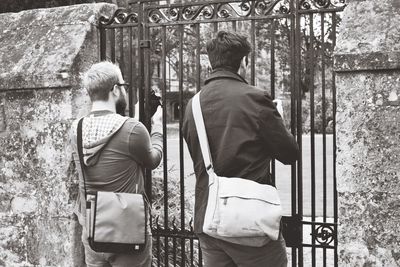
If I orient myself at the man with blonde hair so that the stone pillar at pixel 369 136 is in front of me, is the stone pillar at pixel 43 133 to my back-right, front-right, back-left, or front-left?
back-left

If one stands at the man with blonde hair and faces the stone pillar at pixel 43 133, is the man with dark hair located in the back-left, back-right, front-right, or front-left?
back-right

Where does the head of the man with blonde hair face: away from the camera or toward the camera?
away from the camera

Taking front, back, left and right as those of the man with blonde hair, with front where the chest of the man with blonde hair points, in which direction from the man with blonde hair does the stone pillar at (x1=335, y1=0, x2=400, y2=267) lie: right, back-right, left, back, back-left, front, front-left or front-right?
front-right

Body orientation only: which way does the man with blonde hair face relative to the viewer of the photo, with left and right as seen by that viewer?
facing away from the viewer and to the right of the viewer

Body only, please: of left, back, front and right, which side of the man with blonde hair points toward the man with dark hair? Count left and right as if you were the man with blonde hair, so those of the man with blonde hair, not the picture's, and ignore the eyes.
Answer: right

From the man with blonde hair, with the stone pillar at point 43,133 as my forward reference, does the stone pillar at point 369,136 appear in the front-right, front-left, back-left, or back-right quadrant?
back-right

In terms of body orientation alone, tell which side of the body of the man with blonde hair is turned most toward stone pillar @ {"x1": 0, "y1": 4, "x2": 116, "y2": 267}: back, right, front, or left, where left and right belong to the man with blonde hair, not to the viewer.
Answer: left
